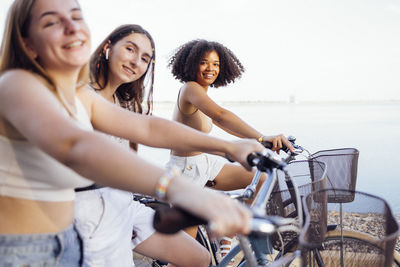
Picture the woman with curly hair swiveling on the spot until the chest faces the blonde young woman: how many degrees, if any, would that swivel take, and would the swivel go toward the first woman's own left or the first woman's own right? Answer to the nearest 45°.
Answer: approximately 90° to the first woman's own right

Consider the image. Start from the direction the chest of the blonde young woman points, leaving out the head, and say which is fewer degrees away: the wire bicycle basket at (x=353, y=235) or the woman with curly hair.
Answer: the wire bicycle basket

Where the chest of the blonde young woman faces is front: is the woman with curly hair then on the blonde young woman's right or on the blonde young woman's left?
on the blonde young woman's left

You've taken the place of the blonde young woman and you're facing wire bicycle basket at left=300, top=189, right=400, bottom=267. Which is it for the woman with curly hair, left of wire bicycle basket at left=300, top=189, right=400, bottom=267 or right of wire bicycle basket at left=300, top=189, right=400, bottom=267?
left

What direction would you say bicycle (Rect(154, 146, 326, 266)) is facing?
to the viewer's right

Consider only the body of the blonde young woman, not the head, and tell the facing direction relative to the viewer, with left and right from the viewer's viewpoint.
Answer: facing the viewer and to the right of the viewer

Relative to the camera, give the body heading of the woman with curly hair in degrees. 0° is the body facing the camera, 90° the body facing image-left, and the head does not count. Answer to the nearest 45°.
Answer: approximately 270°

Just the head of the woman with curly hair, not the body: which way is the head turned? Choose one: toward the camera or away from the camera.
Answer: toward the camera

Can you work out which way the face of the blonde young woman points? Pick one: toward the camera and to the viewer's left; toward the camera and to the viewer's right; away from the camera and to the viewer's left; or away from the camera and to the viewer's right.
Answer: toward the camera and to the viewer's right
